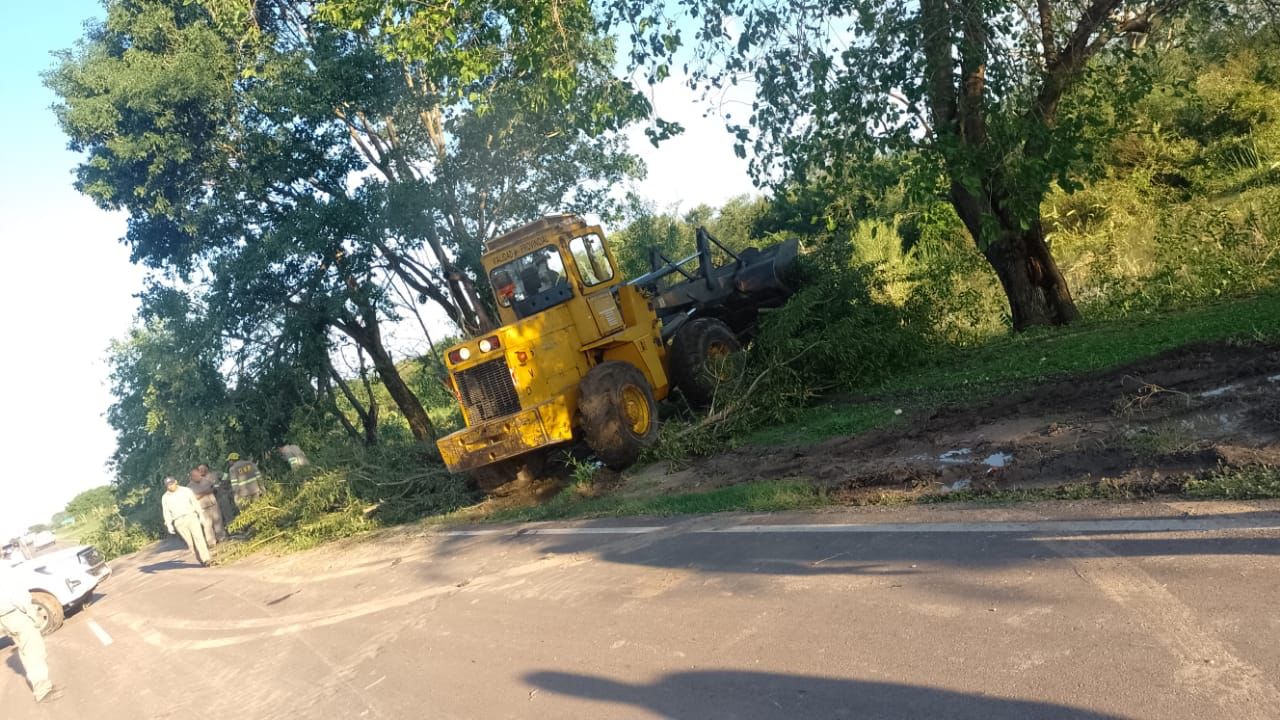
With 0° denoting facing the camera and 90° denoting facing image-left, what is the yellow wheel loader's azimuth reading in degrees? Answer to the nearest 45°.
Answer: approximately 225°

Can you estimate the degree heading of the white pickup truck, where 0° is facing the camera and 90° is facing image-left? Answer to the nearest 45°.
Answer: approximately 315°

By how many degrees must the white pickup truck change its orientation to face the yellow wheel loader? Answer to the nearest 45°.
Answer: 0° — it already faces it

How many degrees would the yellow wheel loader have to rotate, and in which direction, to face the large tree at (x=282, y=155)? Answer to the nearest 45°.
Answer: approximately 90° to its left
